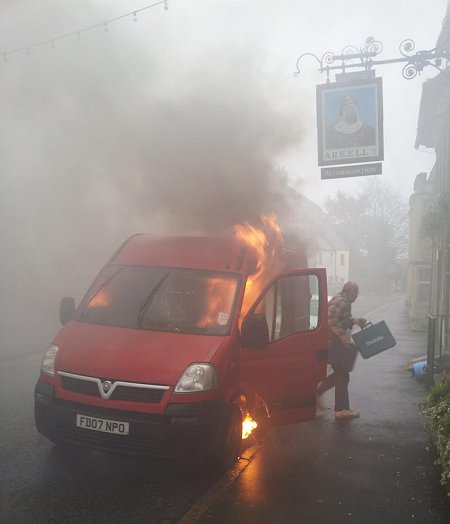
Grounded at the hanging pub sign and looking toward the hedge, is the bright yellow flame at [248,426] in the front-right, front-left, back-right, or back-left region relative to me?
front-right

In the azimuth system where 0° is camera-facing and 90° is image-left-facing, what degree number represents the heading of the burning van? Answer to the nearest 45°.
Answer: approximately 45°

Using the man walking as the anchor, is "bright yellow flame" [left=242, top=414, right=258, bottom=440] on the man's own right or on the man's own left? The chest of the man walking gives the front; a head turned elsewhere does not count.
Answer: on the man's own right

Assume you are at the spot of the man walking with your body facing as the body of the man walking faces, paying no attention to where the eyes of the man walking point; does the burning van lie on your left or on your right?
on your right

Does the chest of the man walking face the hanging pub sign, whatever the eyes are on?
no
